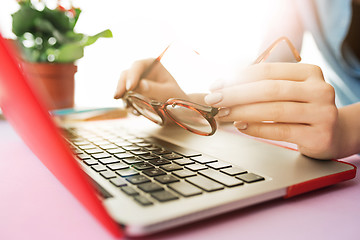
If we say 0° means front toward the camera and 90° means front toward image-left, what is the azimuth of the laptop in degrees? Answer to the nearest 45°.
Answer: approximately 225°

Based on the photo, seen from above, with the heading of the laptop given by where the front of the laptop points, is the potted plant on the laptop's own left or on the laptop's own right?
on the laptop's own left
